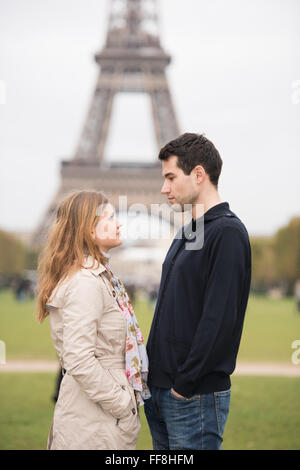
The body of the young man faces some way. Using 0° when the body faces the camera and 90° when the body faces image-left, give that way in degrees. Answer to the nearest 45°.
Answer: approximately 90°

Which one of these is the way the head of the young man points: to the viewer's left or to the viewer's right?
to the viewer's left

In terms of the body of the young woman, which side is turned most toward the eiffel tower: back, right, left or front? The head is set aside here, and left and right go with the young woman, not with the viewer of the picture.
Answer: left

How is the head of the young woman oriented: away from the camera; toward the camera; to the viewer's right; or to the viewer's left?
to the viewer's right

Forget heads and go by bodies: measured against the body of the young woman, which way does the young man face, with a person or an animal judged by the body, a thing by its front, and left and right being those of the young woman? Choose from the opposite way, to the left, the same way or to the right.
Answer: the opposite way

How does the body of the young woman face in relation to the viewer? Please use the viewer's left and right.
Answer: facing to the right of the viewer

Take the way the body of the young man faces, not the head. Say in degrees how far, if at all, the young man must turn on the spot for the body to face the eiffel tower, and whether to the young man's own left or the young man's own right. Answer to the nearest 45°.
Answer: approximately 90° to the young man's own right

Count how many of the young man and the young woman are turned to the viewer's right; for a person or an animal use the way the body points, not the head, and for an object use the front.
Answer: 1
